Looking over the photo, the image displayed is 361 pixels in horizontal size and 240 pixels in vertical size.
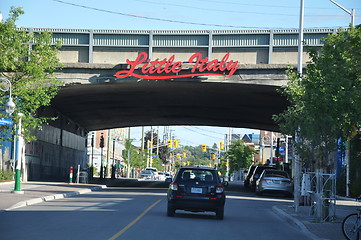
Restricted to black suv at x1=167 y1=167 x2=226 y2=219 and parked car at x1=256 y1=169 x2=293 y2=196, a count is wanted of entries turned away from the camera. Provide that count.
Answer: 2

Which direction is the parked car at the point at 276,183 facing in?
away from the camera

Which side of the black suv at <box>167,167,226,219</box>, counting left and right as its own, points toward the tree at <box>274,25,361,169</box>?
right

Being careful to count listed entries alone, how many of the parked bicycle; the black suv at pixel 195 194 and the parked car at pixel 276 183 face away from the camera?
2

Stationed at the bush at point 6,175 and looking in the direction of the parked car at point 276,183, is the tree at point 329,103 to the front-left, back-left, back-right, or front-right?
front-right

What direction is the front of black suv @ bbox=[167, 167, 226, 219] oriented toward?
away from the camera

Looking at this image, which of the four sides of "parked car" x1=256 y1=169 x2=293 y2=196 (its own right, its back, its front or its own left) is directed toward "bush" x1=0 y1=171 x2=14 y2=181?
left

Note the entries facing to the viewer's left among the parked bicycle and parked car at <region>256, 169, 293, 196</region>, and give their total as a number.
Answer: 1

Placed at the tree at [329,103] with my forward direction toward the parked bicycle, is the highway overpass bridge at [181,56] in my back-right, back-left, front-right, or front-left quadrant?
back-right

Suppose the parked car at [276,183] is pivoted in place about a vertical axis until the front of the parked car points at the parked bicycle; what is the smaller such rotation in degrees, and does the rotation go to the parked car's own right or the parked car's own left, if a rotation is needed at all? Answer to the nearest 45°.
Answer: approximately 180°

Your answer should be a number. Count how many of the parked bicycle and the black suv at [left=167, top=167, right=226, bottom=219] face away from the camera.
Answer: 1

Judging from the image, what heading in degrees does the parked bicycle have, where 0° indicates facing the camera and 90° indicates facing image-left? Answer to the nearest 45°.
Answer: approximately 90°
